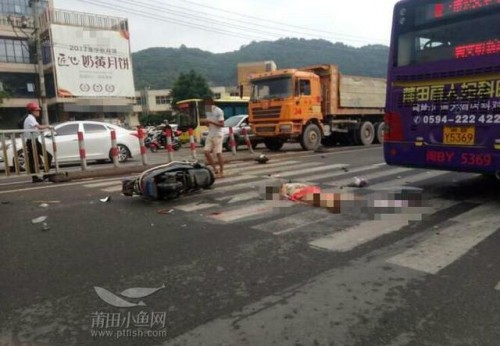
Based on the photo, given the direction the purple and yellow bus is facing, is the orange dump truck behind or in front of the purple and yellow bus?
in front

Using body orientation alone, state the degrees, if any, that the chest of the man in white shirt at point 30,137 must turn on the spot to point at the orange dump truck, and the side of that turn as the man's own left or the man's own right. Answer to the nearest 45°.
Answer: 0° — they already face it

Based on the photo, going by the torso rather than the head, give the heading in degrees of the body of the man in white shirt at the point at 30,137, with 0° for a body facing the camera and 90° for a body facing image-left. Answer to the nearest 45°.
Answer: approximately 270°

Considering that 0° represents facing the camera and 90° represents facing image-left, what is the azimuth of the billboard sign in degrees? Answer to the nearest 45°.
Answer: approximately 0°

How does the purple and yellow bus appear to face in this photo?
away from the camera

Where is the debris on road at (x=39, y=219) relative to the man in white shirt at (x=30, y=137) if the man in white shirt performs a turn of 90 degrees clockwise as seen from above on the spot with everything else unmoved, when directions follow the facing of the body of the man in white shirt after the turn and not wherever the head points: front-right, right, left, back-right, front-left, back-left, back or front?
front

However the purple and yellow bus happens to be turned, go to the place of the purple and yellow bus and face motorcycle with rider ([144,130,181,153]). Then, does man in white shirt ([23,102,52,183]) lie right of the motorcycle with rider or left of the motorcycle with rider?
left

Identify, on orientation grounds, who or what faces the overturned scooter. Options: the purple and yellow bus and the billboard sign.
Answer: the billboard sign

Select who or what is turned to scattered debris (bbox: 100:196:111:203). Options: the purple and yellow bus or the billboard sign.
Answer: the billboard sign

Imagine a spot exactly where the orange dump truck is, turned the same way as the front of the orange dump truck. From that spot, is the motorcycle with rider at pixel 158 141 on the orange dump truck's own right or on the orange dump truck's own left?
on the orange dump truck's own right

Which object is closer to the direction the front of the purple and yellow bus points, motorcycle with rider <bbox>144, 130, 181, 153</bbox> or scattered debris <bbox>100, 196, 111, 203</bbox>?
the motorcycle with rider

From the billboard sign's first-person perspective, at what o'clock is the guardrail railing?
The guardrail railing is roughly at 12 o'clock from the billboard sign.

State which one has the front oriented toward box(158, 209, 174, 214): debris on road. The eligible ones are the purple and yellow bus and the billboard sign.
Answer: the billboard sign

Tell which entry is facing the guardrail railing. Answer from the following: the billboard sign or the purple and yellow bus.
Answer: the billboard sign

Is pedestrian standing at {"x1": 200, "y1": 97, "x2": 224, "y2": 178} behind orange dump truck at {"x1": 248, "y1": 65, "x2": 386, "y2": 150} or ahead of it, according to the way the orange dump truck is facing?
ahead
